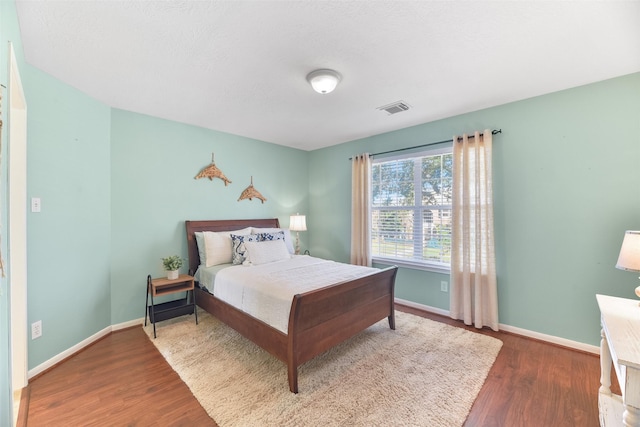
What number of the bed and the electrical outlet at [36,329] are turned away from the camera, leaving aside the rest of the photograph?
0

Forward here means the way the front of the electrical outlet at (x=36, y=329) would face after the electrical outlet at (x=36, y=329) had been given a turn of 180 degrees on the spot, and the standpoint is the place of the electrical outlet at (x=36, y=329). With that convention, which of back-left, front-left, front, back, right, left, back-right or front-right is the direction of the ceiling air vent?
back

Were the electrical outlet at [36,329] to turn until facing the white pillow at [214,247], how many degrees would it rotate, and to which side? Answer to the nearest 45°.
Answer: approximately 45° to its left

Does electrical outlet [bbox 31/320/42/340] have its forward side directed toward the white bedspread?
yes

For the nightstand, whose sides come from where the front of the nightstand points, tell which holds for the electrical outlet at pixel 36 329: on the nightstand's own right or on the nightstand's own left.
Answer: on the nightstand's own right

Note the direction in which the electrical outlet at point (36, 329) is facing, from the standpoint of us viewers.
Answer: facing the viewer and to the right of the viewer

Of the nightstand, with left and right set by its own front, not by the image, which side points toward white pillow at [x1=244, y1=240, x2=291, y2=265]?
left

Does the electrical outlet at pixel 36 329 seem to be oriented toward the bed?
yes

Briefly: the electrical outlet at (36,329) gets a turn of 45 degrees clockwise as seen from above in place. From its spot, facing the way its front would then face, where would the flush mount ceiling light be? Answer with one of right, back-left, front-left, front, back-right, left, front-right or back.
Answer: front-left

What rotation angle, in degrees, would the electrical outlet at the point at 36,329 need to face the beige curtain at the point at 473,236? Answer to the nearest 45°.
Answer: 0° — it already faces it

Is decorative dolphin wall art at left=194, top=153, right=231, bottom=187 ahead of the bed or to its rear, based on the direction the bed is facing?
to the rear

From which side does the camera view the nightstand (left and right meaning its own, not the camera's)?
front
